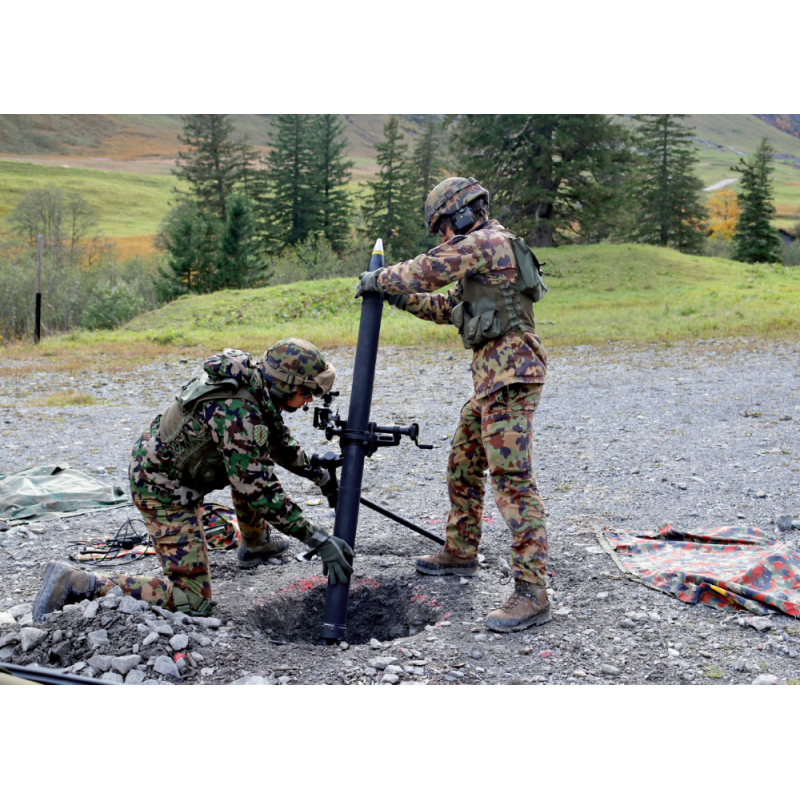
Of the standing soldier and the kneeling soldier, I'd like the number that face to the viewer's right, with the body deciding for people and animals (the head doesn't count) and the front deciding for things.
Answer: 1

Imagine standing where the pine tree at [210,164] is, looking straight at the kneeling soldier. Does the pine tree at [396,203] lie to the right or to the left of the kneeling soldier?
left

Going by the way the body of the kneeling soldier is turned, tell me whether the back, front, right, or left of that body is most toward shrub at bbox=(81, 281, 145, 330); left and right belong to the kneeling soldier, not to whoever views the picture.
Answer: left

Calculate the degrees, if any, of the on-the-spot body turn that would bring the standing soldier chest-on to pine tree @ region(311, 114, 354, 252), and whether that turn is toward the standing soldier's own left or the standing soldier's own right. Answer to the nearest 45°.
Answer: approximately 90° to the standing soldier's own right

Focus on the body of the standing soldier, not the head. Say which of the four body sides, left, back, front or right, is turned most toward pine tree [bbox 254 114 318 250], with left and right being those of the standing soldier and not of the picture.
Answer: right

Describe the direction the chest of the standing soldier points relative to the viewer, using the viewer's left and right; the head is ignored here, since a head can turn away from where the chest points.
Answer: facing to the left of the viewer

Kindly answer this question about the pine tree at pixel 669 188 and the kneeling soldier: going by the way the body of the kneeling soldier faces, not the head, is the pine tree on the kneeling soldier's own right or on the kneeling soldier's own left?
on the kneeling soldier's own left

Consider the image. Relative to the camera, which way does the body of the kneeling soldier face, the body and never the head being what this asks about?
to the viewer's right

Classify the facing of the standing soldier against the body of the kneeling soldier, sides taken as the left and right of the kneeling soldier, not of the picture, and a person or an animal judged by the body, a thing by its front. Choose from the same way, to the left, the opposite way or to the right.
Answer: the opposite way

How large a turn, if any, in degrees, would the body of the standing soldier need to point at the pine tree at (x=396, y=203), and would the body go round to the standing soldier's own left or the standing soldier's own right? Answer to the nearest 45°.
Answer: approximately 90° to the standing soldier's own right

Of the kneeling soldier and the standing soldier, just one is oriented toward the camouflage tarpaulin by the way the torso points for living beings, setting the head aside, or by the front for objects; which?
the kneeling soldier

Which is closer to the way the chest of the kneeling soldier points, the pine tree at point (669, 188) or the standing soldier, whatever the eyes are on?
the standing soldier

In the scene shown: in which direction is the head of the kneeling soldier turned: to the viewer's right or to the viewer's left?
to the viewer's right
